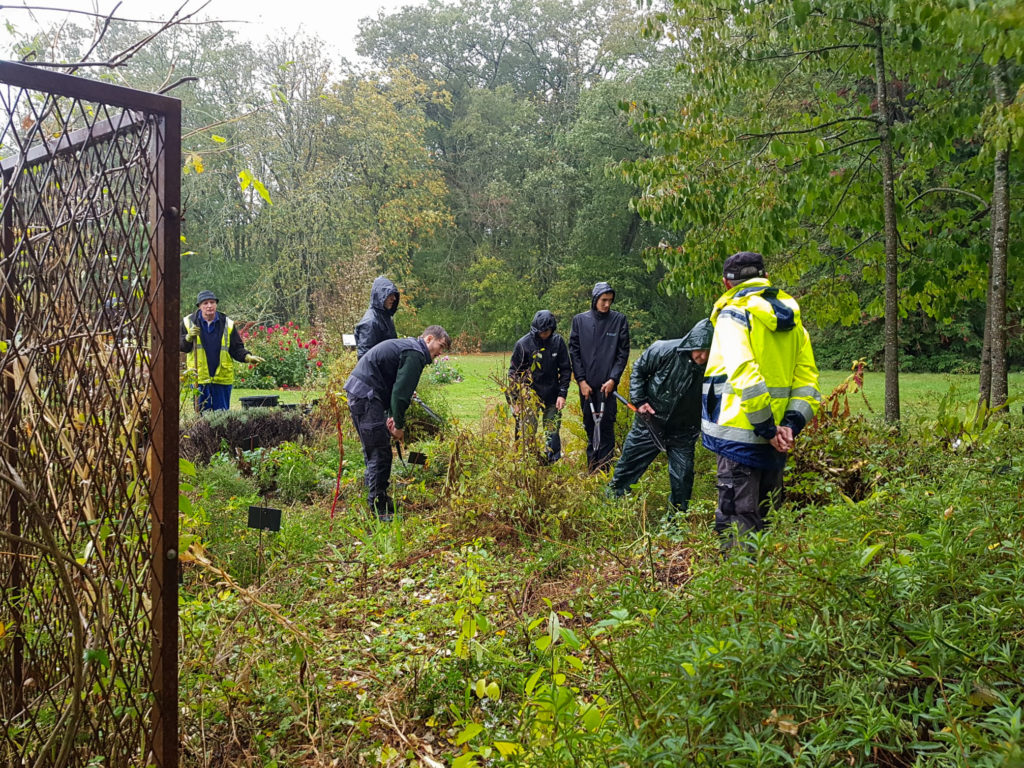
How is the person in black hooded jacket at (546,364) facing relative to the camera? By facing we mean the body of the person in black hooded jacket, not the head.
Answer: toward the camera

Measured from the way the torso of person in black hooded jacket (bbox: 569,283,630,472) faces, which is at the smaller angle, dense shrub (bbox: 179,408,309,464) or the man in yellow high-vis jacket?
the man in yellow high-vis jacket

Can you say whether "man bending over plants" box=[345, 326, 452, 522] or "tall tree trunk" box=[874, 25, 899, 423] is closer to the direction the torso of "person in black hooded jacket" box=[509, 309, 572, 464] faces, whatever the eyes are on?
the man bending over plants

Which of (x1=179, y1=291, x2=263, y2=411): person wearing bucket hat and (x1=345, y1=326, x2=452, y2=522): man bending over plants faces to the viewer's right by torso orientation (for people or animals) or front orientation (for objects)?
the man bending over plants

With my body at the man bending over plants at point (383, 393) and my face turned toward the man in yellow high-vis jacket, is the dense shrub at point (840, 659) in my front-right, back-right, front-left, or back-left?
front-right

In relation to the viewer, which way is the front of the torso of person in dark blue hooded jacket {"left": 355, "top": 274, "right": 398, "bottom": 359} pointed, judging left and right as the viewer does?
facing the viewer and to the right of the viewer

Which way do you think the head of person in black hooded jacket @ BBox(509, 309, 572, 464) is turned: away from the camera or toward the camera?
toward the camera

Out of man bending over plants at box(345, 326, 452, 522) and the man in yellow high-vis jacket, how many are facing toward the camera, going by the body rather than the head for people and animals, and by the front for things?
0

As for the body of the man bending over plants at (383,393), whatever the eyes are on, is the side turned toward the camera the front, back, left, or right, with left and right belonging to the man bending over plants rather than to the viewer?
right

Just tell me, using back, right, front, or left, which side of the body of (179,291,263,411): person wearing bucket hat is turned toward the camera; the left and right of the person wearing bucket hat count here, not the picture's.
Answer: front

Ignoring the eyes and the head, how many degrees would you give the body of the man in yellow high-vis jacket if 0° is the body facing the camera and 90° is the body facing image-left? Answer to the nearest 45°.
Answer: approximately 135°
